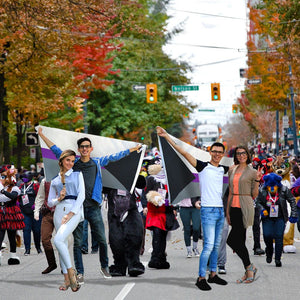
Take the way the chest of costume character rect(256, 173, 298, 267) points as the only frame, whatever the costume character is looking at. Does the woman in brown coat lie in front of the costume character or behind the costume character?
in front

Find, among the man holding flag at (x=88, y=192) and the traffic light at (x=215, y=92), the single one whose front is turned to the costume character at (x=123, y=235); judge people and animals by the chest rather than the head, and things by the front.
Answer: the traffic light

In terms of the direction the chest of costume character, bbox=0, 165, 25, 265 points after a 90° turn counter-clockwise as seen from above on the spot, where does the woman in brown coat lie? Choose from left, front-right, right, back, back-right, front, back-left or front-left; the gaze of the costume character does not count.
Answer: front-right

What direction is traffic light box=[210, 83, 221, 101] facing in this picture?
toward the camera

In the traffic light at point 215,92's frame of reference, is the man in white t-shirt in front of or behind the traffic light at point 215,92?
in front

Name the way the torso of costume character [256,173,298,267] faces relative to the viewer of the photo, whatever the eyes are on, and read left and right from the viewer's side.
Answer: facing the viewer

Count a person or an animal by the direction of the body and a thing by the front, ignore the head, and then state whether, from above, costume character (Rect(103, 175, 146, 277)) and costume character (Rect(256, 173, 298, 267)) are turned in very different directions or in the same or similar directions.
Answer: same or similar directions

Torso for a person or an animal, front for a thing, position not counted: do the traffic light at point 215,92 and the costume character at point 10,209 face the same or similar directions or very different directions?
same or similar directions

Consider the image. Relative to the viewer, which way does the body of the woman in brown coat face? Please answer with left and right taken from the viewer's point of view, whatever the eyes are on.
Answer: facing the viewer and to the left of the viewer

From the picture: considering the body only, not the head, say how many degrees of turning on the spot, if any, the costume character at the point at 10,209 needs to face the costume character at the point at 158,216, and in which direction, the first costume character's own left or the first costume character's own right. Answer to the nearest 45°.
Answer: approximately 45° to the first costume character's own left

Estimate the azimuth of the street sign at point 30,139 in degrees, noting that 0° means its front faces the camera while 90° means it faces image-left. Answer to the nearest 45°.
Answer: approximately 0°

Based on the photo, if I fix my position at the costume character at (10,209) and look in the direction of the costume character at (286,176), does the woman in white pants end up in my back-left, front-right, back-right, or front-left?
front-right

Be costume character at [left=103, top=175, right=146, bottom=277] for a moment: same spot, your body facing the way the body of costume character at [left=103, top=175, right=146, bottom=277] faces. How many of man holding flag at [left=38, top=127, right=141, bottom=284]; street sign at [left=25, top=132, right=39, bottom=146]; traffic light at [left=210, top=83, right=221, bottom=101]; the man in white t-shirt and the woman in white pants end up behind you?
2

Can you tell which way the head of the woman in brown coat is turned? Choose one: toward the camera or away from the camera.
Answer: toward the camera

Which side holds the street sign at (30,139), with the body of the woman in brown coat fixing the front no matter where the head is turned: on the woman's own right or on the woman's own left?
on the woman's own right

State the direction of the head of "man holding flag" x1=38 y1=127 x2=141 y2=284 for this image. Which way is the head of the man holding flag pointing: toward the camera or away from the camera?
toward the camera
